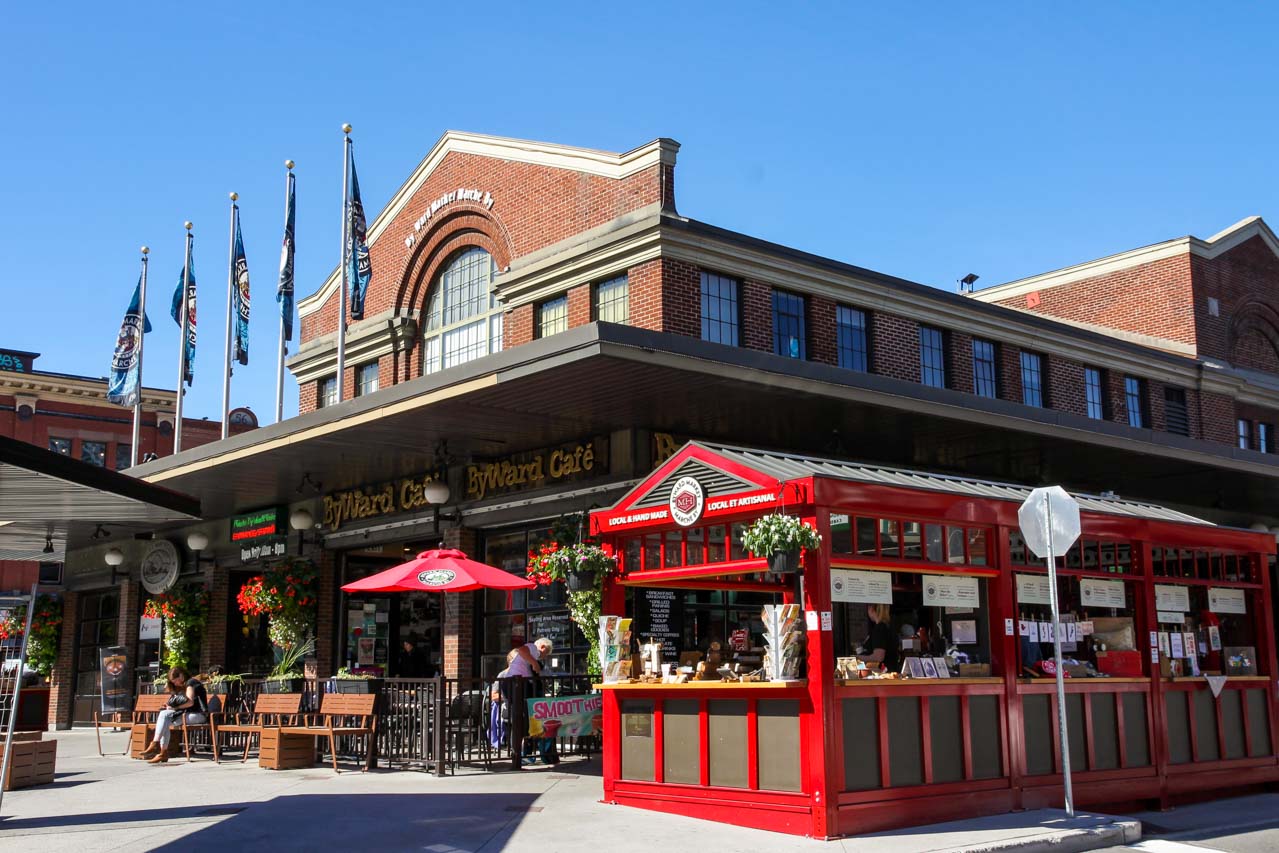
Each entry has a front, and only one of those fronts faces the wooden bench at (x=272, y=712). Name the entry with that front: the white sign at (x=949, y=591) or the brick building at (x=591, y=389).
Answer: the brick building

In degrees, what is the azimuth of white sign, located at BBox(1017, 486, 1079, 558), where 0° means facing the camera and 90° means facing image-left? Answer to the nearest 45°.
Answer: approximately 180°

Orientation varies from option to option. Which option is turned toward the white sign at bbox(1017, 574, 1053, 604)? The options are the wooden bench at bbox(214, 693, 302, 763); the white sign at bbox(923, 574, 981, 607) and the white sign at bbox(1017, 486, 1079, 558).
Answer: the white sign at bbox(1017, 486, 1079, 558)

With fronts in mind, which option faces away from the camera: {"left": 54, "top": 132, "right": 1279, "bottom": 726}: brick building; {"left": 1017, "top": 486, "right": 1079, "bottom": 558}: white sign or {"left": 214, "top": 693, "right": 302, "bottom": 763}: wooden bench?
the white sign

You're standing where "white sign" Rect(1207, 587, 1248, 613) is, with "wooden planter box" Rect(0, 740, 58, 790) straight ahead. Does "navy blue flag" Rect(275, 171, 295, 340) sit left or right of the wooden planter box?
right

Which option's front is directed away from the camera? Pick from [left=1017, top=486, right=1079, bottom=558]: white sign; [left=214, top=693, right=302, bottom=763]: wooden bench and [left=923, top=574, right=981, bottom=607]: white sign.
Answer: [left=1017, top=486, right=1079, bottom=558]: white sign

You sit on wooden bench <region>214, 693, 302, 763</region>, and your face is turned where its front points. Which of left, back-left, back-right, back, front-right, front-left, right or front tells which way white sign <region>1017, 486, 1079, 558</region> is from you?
left

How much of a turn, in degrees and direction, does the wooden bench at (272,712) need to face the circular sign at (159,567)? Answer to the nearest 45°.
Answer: approximately 135° to its right

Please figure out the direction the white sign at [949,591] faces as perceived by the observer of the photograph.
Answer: facing the viewer and to the right of the viewer

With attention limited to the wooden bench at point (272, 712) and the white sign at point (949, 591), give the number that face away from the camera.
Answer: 0

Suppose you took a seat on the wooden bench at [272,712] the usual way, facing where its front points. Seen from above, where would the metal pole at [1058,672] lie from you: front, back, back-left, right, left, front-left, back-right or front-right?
left

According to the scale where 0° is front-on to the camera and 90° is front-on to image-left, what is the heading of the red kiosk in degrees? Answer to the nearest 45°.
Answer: approximately 45°

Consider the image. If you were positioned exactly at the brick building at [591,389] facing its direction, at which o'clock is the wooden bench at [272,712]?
The wooden bench is roughly at 12 o'clock from the brick building.

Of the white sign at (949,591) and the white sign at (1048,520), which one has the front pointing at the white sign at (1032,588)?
the white sign at (1048,520)
